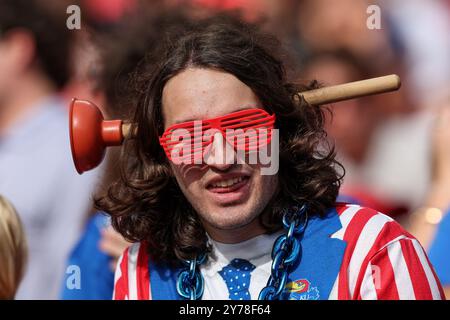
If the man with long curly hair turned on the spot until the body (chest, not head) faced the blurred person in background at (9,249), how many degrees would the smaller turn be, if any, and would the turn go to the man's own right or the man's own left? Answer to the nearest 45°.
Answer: approximately 90° to the man's own right

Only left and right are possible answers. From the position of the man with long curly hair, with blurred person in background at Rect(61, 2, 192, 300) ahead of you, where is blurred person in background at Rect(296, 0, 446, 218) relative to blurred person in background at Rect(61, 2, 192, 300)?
right

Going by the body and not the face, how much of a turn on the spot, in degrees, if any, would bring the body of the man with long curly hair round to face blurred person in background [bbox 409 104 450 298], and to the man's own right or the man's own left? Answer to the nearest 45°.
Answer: approximately 135° to the man's own left

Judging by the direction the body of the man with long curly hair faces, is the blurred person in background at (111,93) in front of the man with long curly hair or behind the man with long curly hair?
behind

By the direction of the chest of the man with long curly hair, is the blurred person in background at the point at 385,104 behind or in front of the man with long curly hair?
behind

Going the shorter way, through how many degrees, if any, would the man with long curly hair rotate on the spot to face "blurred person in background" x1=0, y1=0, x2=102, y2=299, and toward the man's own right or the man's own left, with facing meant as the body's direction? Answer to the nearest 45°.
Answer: approximately 135° to the man's own right

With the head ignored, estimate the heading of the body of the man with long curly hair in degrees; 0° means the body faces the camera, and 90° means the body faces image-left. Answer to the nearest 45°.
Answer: approximately 0°
